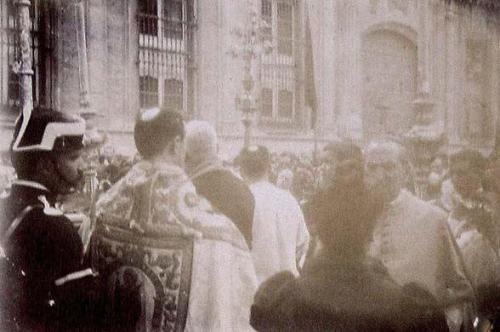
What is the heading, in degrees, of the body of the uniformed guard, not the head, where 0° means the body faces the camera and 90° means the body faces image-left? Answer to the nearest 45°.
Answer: approximately 225°

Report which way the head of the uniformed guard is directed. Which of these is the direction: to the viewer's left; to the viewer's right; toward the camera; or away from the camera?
to the viewer's right
